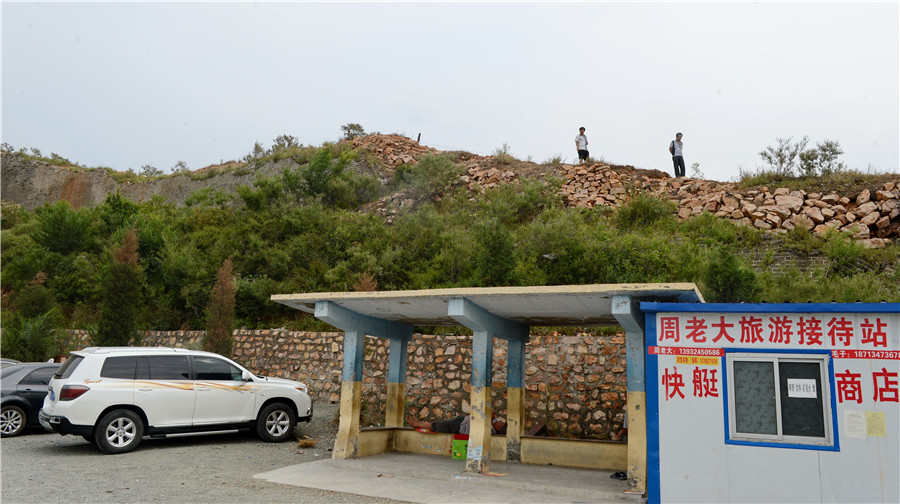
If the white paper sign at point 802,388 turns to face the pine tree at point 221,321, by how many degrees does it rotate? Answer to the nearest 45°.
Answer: approximately 90° to its right

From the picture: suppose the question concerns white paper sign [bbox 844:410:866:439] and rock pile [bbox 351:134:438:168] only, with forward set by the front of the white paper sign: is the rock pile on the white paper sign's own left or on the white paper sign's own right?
on the white paper sign's own right

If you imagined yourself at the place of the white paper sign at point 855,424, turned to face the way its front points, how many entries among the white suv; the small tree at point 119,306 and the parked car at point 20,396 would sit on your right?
3

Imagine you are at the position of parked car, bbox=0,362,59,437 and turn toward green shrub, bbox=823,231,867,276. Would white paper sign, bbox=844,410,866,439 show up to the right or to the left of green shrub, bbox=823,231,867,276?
right

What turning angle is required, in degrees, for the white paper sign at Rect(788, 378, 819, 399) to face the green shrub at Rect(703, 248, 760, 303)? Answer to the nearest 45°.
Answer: approximately 180°

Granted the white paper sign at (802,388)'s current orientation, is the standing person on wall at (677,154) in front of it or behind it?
behind

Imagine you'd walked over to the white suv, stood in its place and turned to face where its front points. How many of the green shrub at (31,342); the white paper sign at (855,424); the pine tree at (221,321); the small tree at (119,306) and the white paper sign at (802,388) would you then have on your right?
2

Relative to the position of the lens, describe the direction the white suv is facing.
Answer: facing away from the viewer and to the right of the viewer

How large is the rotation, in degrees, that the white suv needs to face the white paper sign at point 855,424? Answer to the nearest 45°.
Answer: approximately 90° to its right

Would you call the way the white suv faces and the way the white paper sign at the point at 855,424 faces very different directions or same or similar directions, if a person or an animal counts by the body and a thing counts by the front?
very different directions

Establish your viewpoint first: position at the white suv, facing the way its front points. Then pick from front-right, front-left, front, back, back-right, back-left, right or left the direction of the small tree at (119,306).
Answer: front-left

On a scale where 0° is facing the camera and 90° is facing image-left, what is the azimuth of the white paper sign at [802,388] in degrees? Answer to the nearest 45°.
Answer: approximately 0°

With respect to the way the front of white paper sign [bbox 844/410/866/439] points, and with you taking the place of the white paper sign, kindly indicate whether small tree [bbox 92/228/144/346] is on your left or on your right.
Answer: on your right

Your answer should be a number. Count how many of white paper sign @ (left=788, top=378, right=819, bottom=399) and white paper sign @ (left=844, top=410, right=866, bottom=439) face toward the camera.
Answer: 2

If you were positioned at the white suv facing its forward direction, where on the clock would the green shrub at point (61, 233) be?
The green shrub is roughly at 10 o'clock from the white suv.

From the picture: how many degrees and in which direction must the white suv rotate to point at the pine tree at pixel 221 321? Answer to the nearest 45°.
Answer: approximately 45° to its left
